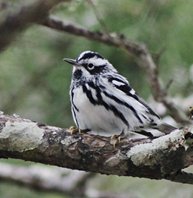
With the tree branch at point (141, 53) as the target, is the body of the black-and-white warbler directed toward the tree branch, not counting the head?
no

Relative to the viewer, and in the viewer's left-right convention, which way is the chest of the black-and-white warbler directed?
facing the viewer and to the left of the viewer
